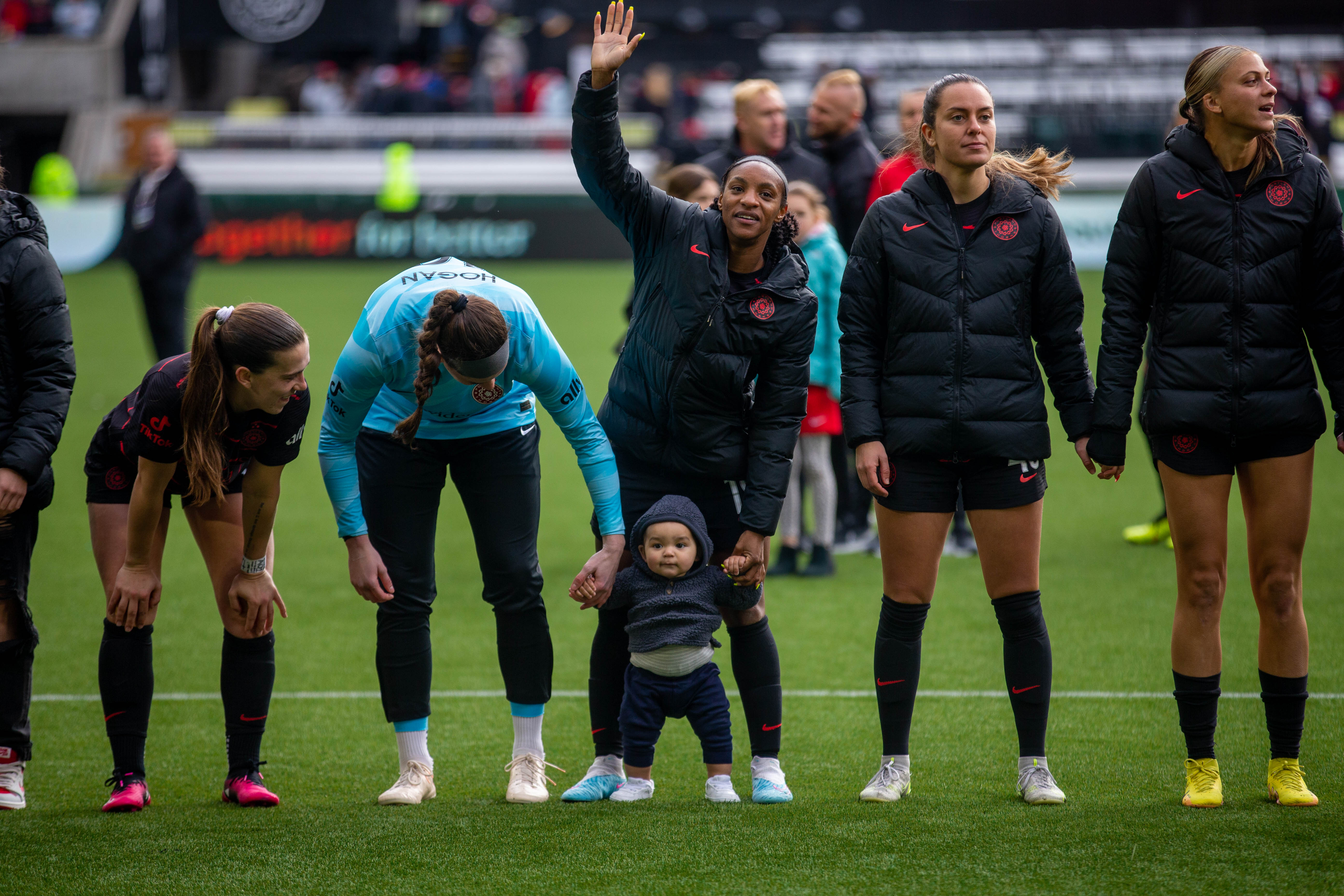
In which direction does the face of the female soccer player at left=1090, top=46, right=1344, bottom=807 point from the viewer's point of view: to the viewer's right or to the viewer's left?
to the viewer's right

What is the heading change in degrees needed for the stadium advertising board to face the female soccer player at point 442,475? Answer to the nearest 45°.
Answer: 0° — it already faces them

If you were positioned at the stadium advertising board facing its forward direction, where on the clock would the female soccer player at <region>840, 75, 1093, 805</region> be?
The female soccer player is roughly at 12 o'clock from the stadium advertising board.

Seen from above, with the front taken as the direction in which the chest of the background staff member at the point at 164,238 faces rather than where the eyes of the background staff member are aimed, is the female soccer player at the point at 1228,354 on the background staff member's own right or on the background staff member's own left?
on the background staff member's own left

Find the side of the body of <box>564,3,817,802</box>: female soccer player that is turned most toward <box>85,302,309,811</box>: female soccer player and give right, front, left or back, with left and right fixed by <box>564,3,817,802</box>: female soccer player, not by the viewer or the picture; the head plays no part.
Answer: right
